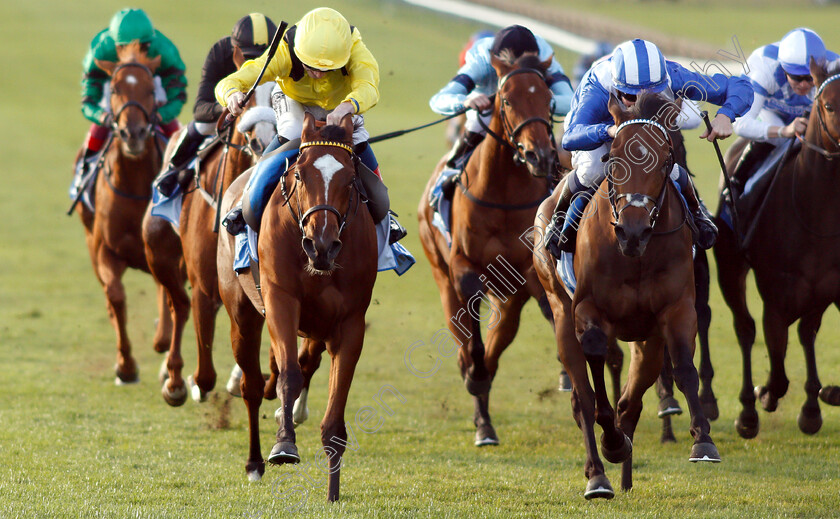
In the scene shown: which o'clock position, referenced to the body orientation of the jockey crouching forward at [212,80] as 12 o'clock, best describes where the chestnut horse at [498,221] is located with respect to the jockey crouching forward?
The chestnut horse is roughly at 11 o'clock from the jockey crouching forward.

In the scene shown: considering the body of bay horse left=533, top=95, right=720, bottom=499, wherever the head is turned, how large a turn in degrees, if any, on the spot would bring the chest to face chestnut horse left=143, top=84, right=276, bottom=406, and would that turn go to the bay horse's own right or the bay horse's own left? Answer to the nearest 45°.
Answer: approximately 135° to the bay horse's own right

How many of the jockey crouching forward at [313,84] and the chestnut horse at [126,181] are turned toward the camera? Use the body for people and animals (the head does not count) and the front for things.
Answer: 2

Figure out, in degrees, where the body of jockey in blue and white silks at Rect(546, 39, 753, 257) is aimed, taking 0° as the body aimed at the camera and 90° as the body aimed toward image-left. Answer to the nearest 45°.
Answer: approximately 0°

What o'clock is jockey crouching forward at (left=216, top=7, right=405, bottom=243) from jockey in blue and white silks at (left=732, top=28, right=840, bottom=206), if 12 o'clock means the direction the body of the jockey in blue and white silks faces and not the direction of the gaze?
The jockey crouching forward is roughly at 3 o'clock from the jockey in blue and white silks.

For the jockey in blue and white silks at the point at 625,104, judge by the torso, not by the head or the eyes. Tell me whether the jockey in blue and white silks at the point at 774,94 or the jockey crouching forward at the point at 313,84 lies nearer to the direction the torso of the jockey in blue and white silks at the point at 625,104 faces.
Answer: the jockey crouching forward

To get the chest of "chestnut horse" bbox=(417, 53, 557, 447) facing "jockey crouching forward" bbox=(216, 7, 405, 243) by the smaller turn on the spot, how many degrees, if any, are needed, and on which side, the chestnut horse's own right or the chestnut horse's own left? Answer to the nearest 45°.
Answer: approximately 90° to the chestnut horse's own right

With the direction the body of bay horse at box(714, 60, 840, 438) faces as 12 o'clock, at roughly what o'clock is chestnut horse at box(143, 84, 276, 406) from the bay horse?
The chestnut horse is roughly at 4 o'clock from the bay horse.

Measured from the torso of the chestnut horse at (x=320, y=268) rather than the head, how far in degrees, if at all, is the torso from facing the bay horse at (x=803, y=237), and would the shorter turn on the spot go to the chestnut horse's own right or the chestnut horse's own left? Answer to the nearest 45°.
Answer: approximately 90° to the chestnut horse's own left

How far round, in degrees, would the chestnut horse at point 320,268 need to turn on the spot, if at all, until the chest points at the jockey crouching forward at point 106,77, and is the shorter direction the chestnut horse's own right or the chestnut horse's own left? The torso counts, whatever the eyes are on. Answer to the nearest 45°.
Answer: approximately 135° to the chestnut horse's own right
